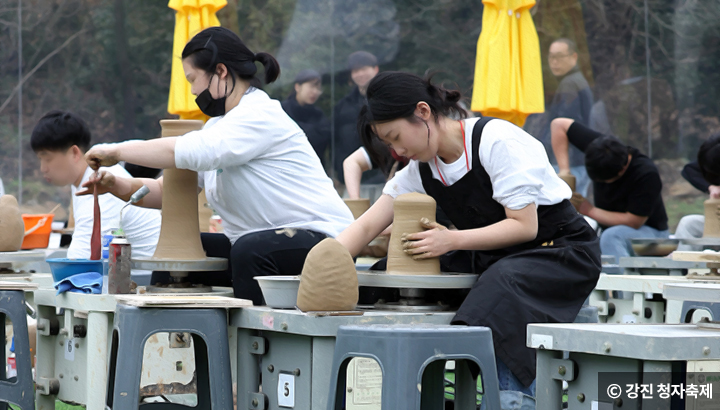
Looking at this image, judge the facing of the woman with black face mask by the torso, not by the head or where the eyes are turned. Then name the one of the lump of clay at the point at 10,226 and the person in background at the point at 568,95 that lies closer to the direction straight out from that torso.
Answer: the lump of clay

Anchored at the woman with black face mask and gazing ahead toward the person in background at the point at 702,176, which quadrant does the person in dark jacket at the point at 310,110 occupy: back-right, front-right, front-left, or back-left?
front-left

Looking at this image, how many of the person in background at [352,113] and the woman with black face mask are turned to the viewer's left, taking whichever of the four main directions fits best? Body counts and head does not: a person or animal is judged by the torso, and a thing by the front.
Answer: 1

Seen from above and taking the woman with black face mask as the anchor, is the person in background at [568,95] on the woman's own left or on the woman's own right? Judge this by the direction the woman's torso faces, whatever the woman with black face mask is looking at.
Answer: on the woman's own right

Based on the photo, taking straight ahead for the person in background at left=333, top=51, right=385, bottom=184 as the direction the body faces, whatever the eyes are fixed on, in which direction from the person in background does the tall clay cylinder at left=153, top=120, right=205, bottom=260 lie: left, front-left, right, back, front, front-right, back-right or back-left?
front

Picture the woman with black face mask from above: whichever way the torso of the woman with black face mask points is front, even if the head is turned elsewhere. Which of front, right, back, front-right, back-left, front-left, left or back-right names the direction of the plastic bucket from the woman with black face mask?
front

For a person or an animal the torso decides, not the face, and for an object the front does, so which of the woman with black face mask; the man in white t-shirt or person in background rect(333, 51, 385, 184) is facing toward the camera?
the person in background

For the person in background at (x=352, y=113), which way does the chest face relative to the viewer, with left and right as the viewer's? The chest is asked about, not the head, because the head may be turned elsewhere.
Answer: facing the viewer

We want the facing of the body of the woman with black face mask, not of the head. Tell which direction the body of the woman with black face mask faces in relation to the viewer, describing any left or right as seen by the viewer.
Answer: facing to the left of the viewer

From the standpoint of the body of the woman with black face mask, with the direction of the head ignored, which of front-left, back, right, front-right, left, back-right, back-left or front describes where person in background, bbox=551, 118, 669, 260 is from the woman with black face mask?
back-right

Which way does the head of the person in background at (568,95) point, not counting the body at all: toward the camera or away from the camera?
toward the camera

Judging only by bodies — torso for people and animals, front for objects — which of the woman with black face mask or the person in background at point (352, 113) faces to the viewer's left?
the woman with black face mask
